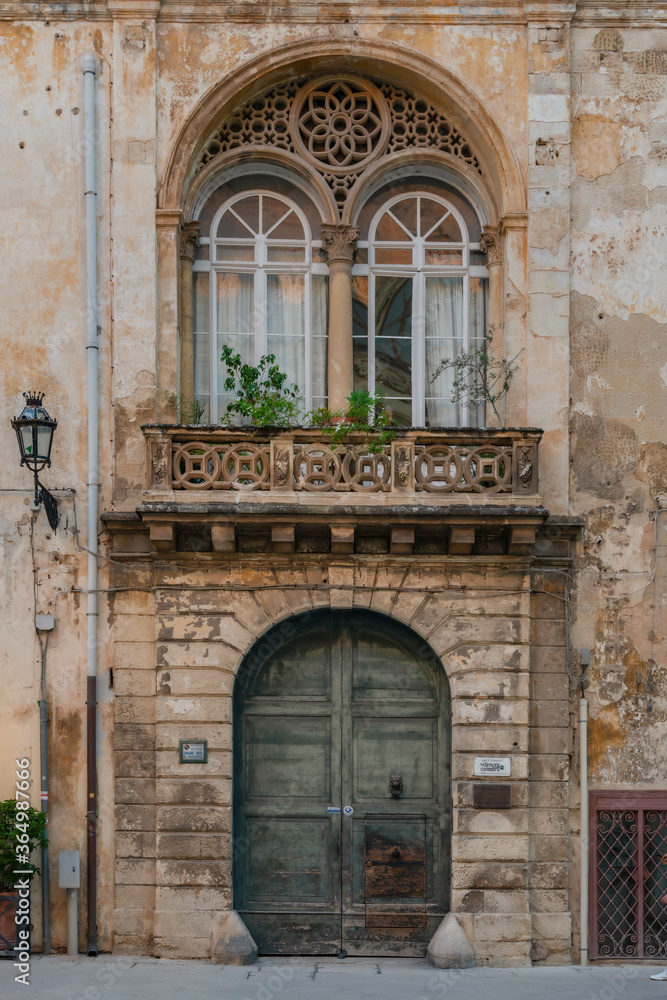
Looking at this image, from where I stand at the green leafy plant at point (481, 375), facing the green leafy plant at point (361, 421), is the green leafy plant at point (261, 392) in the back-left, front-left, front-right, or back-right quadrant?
front-right

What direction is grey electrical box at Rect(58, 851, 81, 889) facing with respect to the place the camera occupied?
facing the viewer
